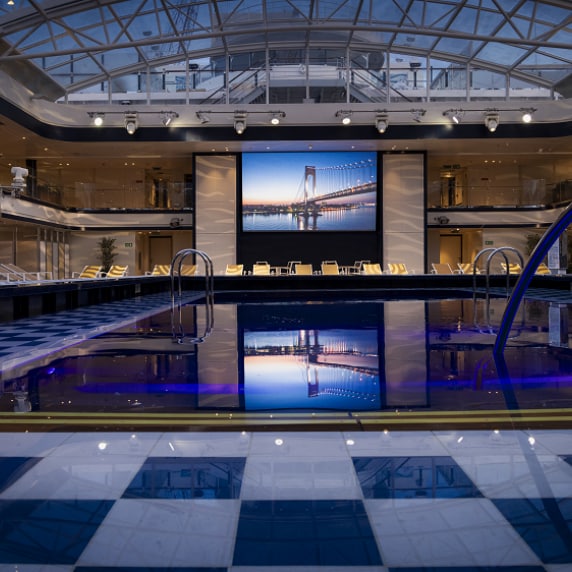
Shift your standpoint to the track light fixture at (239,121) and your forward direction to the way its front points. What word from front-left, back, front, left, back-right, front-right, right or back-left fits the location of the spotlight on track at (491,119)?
left

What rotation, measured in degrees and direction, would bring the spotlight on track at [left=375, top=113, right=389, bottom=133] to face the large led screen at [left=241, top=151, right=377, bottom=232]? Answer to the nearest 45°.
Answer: approximately 135° to its right

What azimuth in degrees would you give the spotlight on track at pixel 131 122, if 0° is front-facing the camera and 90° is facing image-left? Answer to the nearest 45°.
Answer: approximately 0°

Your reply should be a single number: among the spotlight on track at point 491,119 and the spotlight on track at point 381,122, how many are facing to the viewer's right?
0

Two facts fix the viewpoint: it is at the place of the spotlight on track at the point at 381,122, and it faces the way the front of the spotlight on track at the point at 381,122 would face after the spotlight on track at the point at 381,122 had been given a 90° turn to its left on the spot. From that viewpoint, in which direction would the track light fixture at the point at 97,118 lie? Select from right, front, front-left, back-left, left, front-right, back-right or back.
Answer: back

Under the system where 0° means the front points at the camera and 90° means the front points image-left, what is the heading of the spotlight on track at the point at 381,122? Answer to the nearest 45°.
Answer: approximately 0°

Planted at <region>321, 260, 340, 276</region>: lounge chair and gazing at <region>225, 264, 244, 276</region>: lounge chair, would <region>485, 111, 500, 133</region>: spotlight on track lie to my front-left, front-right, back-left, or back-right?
back-left
